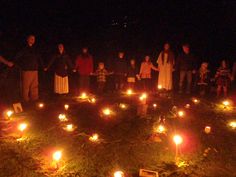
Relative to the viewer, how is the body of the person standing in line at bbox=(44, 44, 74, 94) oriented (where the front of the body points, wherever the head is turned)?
toward the camera

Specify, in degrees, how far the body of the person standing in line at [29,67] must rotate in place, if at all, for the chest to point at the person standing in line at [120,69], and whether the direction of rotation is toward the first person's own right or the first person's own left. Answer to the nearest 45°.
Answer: approximately 45° to the first person's own left

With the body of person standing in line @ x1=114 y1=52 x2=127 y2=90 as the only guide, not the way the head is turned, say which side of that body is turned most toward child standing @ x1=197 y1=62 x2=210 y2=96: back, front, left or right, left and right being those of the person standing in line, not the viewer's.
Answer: left

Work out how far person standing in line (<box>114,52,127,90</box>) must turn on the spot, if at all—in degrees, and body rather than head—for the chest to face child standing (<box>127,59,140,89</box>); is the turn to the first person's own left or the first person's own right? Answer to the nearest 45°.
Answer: approximately 90° to the first person's own left

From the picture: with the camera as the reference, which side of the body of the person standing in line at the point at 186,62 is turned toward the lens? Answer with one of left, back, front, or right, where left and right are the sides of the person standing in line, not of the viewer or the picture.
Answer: front

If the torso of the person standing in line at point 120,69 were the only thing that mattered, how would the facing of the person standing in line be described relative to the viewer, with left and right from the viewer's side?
facing the viewer

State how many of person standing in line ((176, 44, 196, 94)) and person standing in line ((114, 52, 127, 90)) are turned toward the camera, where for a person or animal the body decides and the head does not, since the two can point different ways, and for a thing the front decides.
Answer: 2

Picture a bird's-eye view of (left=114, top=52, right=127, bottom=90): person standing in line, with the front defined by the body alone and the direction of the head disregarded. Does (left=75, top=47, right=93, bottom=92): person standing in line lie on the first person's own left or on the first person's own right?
on the first person's own right

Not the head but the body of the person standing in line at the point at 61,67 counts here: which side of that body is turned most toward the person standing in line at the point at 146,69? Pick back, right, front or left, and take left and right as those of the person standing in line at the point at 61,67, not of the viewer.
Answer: left

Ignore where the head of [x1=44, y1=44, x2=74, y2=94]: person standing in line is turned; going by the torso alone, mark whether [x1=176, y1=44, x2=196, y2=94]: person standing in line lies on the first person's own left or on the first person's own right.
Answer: on the first person's own left

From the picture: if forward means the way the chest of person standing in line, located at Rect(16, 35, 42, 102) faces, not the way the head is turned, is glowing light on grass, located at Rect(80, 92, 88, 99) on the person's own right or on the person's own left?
on the person's own left

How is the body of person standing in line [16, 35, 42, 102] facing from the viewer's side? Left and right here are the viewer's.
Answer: facing the viewer and to the right of the viewer

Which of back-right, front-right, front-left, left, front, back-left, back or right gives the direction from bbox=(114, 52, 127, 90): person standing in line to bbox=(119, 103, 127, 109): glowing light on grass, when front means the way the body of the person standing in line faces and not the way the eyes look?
front

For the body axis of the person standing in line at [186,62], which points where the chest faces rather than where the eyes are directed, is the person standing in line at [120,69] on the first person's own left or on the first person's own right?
on the first person's own right
